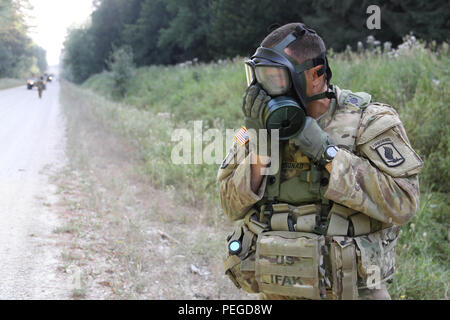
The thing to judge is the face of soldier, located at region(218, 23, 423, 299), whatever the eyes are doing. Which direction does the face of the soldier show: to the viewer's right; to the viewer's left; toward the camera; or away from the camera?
to the viewer's left

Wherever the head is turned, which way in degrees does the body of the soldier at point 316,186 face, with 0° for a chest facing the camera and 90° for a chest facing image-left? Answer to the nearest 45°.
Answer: approximately 45°
